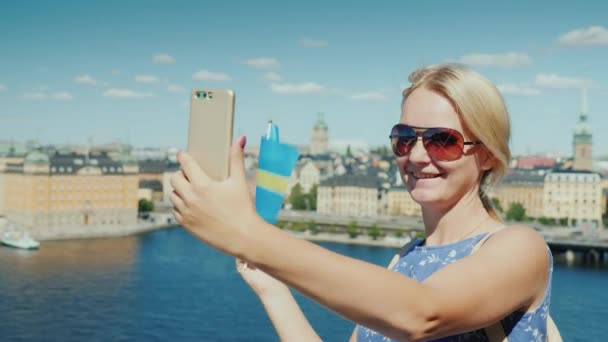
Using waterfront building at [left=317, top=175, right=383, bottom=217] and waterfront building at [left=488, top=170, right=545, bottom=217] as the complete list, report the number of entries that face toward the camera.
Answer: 2

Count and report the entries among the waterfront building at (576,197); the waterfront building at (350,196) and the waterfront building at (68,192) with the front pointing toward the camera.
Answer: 3

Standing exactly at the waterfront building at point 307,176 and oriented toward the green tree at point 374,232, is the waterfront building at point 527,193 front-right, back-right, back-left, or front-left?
front-left

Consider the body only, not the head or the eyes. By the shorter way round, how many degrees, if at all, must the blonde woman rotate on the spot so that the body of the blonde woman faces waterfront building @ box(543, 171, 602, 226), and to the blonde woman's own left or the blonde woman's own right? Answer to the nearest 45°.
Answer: approximately 135° to the blonde woman's own right

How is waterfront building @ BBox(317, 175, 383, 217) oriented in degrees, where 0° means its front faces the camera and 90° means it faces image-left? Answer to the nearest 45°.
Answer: approximately 0°

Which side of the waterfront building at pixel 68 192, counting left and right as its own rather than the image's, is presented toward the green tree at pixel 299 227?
left

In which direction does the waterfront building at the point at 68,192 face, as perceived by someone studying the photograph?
facing the viewer

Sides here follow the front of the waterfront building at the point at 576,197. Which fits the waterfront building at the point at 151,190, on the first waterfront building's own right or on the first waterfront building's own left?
on the first waterfront building's own right

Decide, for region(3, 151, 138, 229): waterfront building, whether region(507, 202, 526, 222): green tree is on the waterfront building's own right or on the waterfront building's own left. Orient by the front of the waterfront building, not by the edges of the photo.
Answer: on the waterfront building's own left

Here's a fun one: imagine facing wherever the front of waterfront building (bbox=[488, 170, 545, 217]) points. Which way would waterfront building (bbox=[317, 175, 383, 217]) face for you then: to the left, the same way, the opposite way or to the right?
the same way

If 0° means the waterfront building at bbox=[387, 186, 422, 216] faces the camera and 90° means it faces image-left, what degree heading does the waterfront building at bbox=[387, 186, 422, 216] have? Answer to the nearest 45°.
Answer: approximately 0°

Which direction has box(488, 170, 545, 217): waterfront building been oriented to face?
toward the camera

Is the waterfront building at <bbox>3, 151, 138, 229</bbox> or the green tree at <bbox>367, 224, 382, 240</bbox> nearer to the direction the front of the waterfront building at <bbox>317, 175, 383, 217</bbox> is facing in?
the green tree

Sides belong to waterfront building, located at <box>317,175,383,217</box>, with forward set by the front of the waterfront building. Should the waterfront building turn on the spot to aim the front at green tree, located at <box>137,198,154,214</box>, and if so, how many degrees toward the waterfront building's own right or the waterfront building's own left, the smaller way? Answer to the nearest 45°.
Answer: approximately 90° to the waterfront building's own right

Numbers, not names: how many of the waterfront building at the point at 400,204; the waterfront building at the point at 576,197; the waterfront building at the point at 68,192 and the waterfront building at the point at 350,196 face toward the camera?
4

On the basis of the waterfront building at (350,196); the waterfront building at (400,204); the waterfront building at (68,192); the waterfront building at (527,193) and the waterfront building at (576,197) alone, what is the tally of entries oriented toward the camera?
5

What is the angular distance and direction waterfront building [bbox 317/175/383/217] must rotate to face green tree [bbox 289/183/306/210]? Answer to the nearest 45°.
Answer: approximately 135° to its right

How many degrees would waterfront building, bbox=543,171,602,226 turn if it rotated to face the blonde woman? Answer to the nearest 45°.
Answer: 0° — it already faces them

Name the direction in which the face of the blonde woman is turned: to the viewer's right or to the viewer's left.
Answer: to the viewer's left
